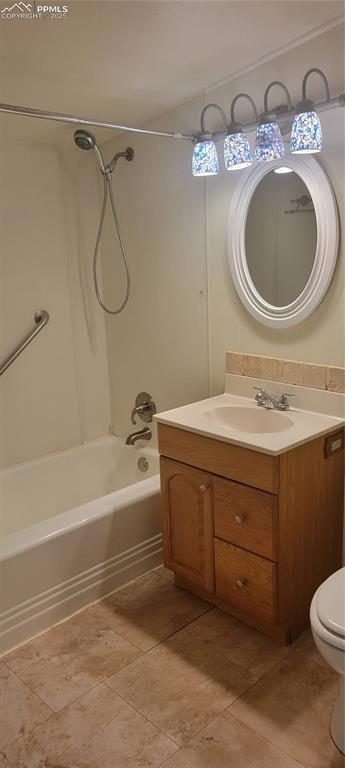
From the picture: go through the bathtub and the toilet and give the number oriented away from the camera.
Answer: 0

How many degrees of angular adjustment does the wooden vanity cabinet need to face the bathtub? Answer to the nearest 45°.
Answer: approximately 45° to its right

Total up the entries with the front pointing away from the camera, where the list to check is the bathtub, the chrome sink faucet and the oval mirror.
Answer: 0

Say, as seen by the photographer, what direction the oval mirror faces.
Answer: facing the viewer and to the left of the viewer

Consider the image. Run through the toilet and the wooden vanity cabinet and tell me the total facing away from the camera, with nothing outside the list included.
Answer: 0
